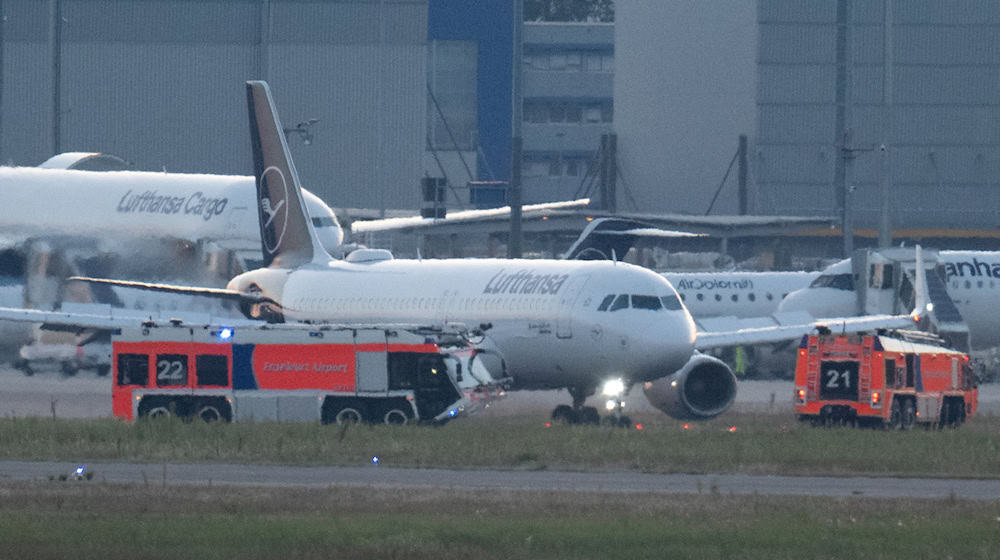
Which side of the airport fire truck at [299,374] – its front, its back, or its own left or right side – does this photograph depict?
right

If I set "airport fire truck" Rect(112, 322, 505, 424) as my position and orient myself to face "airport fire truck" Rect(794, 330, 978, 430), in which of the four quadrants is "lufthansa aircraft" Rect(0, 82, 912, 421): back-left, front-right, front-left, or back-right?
front-left

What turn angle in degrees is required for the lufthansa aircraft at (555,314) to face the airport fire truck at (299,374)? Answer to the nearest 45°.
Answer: approximately 90° to its right

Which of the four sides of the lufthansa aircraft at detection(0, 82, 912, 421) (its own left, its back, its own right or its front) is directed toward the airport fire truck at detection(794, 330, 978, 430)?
front

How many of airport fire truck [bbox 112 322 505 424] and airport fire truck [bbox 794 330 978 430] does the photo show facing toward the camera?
0

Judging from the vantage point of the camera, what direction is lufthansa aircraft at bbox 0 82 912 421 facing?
facing the viewer and to the right of the viewer

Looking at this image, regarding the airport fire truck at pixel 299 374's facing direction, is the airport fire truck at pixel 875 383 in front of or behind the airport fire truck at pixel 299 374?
in front
